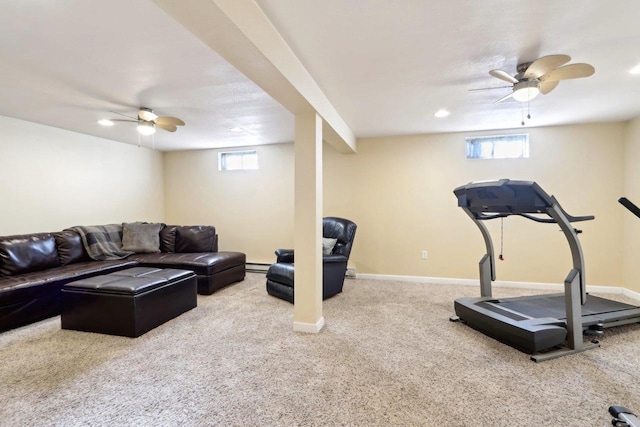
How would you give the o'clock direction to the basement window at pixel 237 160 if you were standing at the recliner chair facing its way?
The basement window is roughly at 3 o'clock from the recliner chair.

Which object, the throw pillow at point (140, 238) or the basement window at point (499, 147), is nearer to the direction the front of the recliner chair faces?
the throw pillow

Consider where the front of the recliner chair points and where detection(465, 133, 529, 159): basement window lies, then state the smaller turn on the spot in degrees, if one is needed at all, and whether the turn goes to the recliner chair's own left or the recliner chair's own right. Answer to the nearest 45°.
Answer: approximately 135° to the recliner chair's own left

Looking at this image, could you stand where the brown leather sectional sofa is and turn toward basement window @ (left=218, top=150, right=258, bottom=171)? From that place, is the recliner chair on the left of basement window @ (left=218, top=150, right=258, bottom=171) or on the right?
right

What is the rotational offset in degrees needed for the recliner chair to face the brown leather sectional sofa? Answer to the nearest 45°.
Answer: approximately 45° to its right

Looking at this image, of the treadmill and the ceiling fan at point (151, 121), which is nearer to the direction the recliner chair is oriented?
the ceiling fan

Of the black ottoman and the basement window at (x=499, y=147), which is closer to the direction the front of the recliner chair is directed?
the black ottoman

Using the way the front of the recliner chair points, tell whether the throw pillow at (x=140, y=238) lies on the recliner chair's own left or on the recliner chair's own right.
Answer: on the recliner chair's own right

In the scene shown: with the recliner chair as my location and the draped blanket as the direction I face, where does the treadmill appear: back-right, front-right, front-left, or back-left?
back-left

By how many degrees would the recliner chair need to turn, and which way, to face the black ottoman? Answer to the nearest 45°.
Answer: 0° — it already faces it

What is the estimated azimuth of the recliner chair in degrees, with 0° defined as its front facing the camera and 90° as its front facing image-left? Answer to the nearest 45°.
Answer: approximately 45°
